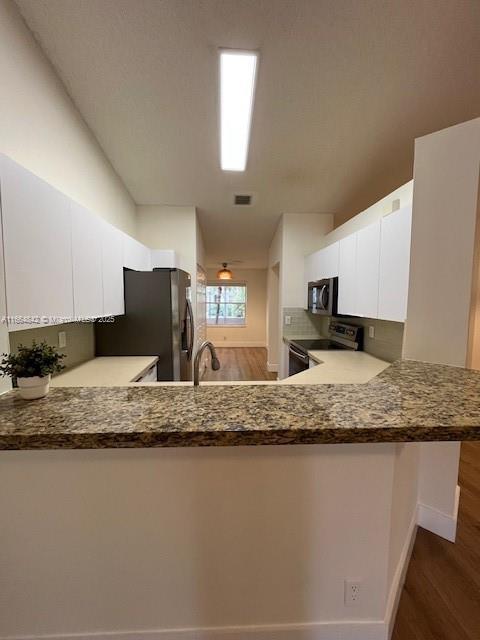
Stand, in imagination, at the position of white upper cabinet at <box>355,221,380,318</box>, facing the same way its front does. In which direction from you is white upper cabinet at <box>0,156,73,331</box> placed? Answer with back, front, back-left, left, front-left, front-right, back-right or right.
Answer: front-left

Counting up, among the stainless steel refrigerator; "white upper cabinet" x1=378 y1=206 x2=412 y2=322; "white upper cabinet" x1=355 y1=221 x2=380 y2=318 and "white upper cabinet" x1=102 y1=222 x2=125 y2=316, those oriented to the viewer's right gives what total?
2

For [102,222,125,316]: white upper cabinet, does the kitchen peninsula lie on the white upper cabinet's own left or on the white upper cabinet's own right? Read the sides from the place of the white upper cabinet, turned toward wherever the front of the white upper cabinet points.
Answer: on the white upper cabinet's own right

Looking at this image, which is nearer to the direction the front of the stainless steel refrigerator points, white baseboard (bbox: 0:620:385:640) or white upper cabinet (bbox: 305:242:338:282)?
the white upper cabinet

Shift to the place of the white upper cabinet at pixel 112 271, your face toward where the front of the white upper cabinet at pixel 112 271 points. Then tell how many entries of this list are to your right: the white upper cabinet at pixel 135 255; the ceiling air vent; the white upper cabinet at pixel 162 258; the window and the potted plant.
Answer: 1

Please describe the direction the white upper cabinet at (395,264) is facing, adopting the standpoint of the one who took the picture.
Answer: facing the viewer and to the left of the viewer

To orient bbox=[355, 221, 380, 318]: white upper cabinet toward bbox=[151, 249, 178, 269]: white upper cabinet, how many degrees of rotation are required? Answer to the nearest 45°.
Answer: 0° — it already faces it

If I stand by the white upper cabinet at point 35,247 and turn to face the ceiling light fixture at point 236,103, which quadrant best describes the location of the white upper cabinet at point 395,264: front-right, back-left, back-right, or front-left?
front-right

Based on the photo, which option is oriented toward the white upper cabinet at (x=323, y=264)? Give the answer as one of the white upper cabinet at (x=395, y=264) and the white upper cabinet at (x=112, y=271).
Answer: the white upper cabinet at (x=112, y=271)

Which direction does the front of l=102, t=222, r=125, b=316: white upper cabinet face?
to the viewer's right

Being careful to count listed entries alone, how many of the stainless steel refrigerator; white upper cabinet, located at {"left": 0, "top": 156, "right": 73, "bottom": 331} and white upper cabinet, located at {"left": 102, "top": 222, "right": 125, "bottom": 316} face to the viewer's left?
0

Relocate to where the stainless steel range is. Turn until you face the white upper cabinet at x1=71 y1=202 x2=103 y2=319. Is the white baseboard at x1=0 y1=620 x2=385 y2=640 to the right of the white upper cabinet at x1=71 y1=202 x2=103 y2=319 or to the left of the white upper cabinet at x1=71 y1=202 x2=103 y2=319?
left

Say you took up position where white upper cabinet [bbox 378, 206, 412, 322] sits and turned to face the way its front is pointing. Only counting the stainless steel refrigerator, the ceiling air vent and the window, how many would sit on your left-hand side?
0

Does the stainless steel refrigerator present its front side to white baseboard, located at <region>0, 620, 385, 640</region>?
no

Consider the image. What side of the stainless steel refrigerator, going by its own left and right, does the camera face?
right

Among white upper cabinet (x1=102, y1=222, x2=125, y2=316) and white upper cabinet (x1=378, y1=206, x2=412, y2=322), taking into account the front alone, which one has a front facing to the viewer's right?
white upper cabinet (x1=102, y1=222, x2=125, y2=316)

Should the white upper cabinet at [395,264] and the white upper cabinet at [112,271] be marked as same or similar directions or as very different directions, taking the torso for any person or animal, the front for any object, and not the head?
very different directions

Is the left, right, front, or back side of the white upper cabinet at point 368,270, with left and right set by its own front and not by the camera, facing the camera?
left

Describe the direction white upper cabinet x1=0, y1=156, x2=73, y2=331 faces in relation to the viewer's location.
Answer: facing the viewer and to the right of the viewer
